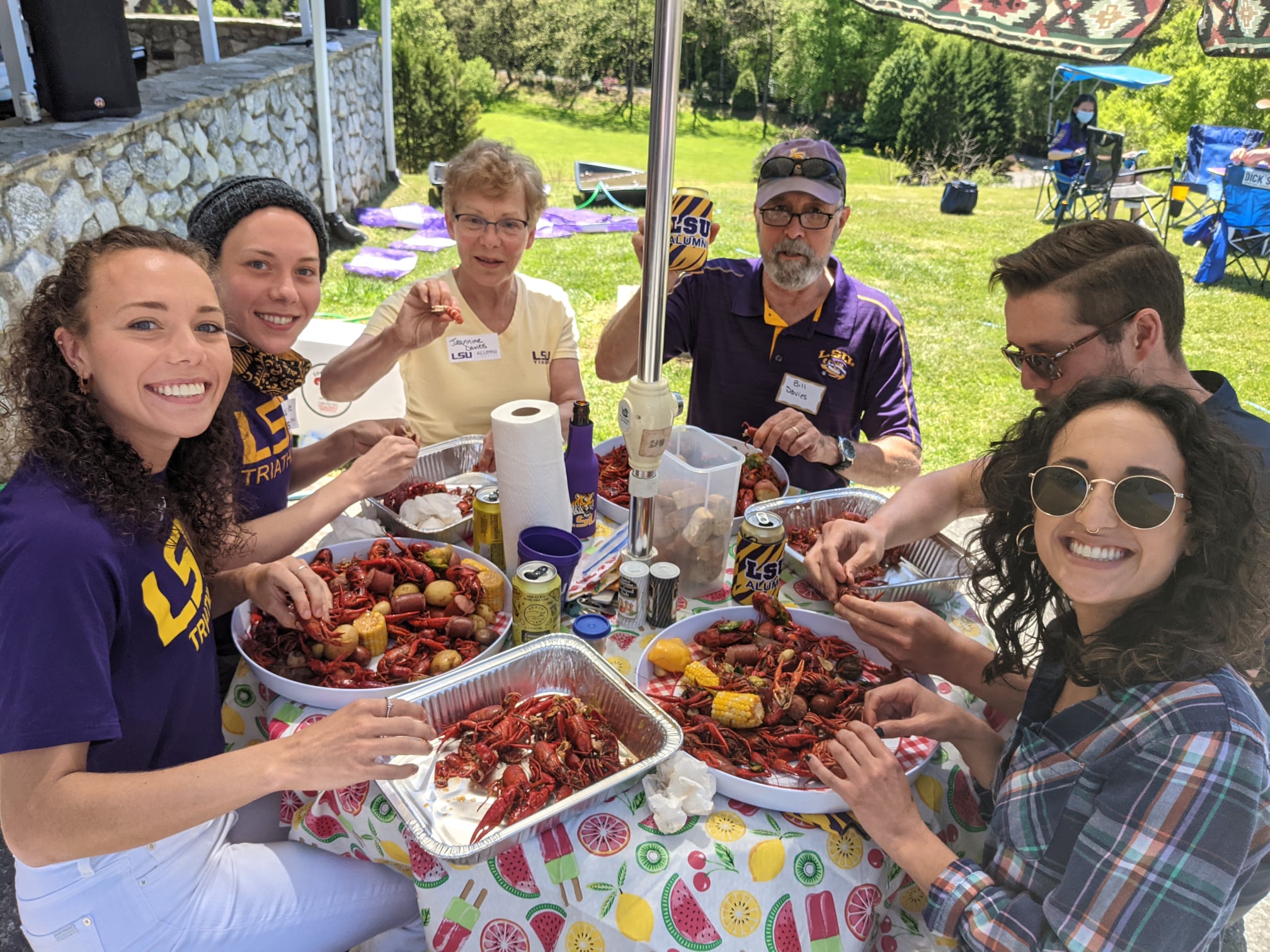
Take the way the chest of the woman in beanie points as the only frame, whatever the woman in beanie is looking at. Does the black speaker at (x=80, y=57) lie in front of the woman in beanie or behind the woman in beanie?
behind

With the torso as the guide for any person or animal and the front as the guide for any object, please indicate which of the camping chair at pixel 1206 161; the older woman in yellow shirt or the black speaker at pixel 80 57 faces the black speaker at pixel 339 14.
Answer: the camping chair

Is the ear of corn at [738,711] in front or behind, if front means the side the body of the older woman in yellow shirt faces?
in front

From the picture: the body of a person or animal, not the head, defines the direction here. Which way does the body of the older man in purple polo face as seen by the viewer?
toward the camera

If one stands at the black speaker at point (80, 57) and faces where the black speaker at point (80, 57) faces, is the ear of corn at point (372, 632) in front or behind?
in front

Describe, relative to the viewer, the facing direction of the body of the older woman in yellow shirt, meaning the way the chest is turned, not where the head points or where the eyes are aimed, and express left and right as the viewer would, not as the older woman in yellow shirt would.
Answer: facing the viewer
